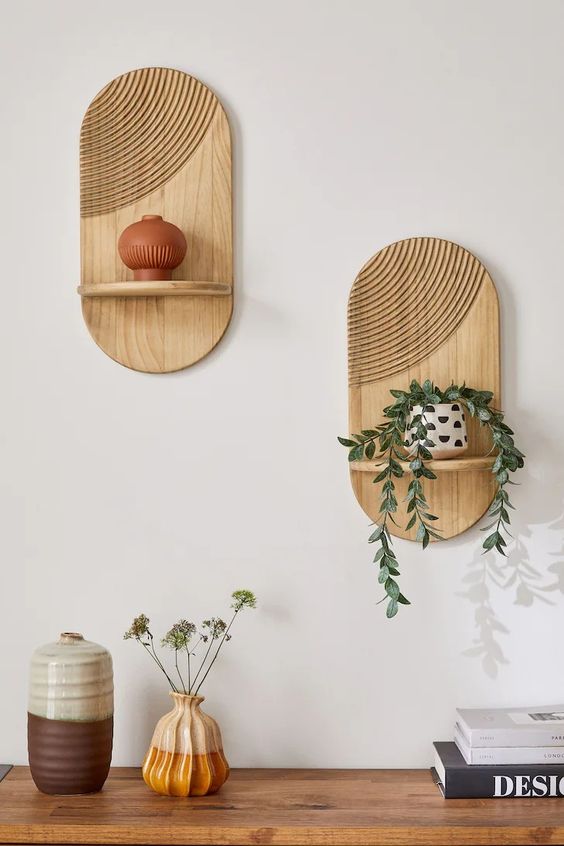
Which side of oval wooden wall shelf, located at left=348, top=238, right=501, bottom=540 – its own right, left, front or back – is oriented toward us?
front

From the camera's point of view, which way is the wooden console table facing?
toward the camera

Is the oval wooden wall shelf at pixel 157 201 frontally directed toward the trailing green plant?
no

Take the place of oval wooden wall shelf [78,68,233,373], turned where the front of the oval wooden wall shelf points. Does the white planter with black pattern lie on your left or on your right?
on your left

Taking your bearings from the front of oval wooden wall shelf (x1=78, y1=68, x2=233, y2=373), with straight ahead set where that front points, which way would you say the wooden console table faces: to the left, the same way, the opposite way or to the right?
the same way

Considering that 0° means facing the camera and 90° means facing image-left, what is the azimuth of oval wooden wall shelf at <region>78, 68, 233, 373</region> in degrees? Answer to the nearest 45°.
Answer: approximately 0°

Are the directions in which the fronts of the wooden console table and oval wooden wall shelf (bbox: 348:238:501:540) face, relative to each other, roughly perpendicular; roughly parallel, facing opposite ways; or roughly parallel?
roughly parallel
